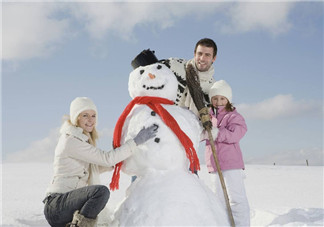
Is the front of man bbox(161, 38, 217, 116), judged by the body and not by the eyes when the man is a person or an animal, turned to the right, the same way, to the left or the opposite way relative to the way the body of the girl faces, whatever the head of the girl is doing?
the same way

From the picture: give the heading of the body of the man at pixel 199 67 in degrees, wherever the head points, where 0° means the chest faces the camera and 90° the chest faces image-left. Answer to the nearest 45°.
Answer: approximately 45°

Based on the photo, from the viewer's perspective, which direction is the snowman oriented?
toward the camera

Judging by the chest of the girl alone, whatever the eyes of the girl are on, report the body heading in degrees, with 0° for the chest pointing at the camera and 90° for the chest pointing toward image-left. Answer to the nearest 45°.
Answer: approximately 45°

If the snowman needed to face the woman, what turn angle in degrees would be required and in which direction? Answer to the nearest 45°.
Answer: approximately 90° to its right

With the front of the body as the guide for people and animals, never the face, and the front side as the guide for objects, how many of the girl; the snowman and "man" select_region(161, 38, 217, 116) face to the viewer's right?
0

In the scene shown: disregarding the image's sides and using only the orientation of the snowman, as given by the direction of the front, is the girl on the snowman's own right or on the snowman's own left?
on the snowman's own left

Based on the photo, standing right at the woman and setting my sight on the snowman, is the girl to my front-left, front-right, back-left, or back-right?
front-left
